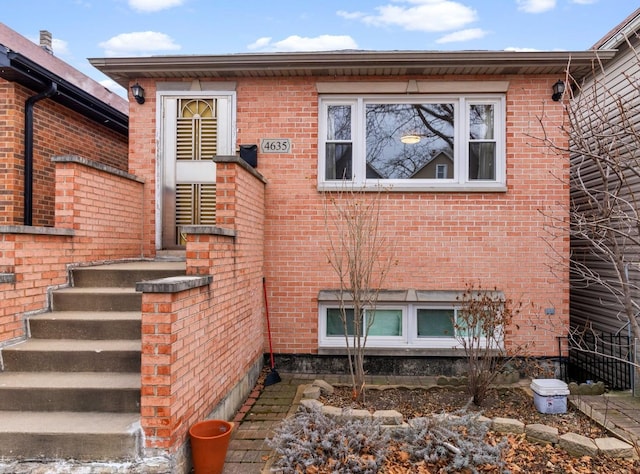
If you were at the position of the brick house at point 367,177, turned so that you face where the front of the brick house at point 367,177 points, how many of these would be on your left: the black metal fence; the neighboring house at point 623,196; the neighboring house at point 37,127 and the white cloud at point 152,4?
2

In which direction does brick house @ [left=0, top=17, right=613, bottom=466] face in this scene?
toward the camera

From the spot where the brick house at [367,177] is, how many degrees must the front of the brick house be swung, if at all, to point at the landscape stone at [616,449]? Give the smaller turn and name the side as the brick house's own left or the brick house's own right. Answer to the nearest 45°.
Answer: approximately 45° to the brick house's own left

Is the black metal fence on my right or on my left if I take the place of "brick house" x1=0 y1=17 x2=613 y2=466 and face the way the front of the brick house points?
on my left

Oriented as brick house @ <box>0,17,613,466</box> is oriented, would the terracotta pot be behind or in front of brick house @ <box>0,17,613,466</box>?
in front

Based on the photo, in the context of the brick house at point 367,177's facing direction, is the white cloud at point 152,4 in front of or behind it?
behind

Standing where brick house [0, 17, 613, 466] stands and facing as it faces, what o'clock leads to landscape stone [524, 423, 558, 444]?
The landscape stone is roughly at 11 o'clock from the brick house.

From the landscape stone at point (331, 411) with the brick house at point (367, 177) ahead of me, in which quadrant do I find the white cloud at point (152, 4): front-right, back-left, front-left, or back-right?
front-left

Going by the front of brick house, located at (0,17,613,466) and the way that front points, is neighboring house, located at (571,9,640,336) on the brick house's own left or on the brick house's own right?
on the brick house's own left

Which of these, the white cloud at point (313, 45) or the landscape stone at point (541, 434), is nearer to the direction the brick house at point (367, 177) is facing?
the landscape stone

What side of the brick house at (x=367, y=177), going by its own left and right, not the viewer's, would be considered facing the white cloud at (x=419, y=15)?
back
